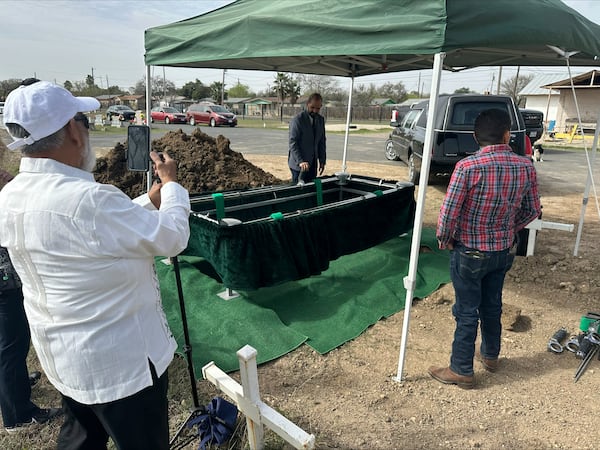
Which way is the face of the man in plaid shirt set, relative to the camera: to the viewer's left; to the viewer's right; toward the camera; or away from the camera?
away from the camera

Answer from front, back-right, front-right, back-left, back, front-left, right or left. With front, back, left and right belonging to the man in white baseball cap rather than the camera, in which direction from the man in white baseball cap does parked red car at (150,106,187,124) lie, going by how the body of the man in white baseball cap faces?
front-left

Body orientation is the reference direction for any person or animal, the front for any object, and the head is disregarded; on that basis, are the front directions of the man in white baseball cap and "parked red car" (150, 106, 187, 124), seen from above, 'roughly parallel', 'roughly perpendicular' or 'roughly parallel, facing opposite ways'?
roughly perpendicular

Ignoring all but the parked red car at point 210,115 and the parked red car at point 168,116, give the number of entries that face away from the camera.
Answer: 0

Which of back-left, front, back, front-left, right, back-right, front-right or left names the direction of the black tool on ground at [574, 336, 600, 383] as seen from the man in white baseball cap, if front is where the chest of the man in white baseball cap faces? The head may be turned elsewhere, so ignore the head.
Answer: front-right

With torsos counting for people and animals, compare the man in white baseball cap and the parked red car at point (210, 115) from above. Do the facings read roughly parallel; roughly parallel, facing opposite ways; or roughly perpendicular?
roughly perpendicular

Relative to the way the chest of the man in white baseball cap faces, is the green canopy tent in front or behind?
in front

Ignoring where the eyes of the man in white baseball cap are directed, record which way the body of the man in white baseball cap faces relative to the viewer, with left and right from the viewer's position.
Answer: facing away from the viewer and to the right of the viewer

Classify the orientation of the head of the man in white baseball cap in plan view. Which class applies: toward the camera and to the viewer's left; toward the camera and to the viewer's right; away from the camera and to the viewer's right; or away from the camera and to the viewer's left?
away from the camera and to the viewer's right

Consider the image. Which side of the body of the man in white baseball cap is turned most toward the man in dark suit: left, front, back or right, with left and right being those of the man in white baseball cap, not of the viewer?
front
